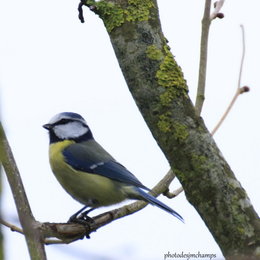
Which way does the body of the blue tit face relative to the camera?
to the viewer's left
